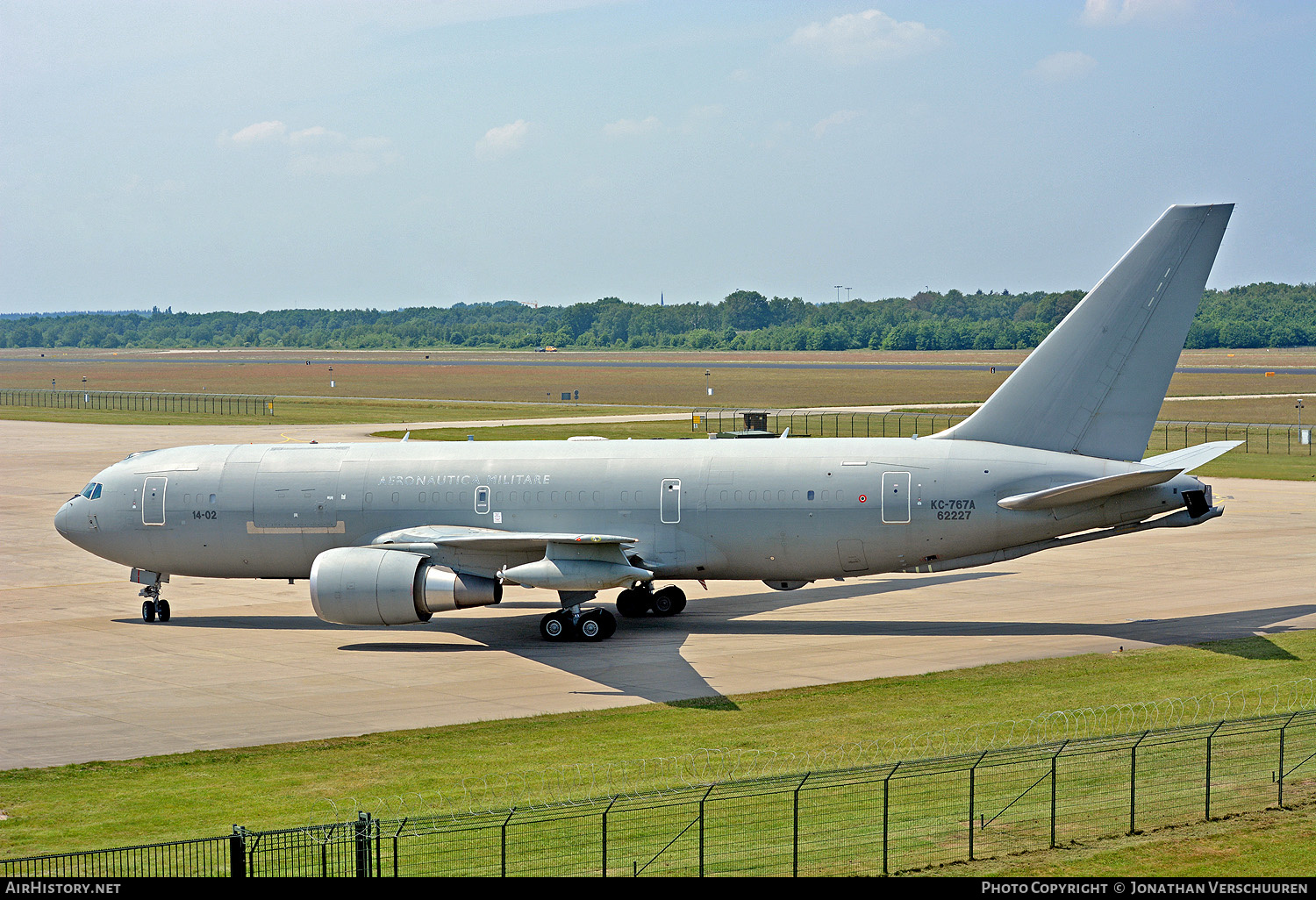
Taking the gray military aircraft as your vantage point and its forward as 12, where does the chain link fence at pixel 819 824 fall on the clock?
The chain link fence is roughly at 9 o'clock from the gray military aircraft.

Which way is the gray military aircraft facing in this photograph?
to the viewer's left
